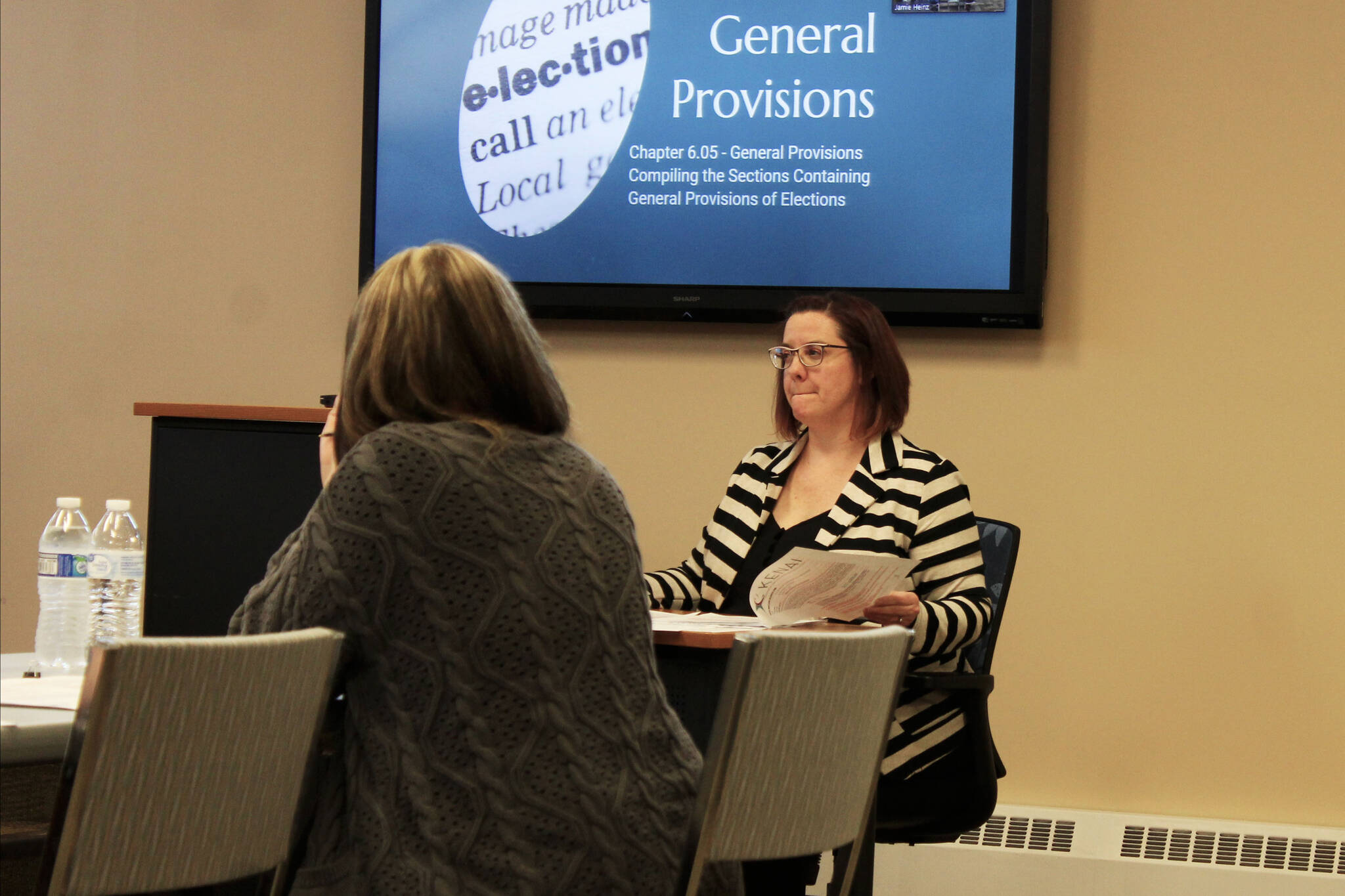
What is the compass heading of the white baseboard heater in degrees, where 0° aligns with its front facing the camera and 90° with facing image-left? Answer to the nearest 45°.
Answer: approximately 0°

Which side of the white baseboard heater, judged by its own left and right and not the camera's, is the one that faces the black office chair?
front

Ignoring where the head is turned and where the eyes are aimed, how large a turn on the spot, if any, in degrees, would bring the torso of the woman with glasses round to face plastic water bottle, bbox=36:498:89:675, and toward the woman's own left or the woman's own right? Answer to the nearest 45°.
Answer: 0° — they already face it

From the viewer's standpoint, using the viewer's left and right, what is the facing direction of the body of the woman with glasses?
facing the viewer and to the left of the viewer

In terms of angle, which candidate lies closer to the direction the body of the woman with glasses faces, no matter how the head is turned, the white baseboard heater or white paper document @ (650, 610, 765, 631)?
the white paper document

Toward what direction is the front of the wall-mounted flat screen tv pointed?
toward the camera

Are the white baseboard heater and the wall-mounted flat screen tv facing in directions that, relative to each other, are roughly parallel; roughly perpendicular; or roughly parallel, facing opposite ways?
roughly parallel

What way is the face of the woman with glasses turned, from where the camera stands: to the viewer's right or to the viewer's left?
to the viewer's left

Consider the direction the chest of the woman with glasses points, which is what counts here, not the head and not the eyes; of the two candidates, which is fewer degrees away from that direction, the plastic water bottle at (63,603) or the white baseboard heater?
the plastic water bottle

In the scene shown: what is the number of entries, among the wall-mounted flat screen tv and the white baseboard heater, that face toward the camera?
2
